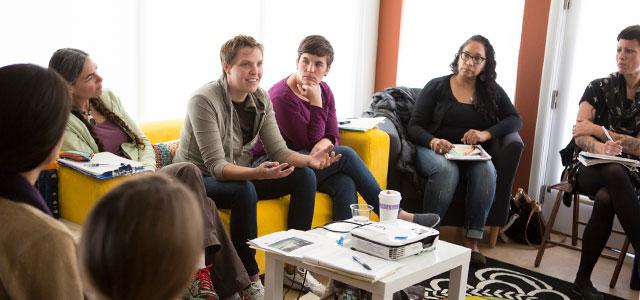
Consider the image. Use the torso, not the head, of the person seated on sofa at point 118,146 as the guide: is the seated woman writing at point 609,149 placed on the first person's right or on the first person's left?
on the first person's left

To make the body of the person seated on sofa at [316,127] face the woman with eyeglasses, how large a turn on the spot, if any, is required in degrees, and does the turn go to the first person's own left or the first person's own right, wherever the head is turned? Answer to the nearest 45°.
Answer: approximately 90° to the first person's own left

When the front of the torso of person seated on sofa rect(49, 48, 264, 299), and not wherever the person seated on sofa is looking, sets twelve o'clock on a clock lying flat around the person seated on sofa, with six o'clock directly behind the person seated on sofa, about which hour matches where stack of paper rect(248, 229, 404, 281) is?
The stack of paper is roughly at 12 o'clock from the person seated on sofa.

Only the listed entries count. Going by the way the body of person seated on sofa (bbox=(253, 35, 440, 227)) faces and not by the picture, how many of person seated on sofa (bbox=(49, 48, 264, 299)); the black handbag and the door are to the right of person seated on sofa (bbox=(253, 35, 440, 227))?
1

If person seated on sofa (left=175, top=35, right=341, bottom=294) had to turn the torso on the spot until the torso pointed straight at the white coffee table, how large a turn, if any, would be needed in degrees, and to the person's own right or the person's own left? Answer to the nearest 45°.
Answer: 0° — they already face it

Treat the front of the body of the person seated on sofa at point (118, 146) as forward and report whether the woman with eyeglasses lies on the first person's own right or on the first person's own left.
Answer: on the first person's own left

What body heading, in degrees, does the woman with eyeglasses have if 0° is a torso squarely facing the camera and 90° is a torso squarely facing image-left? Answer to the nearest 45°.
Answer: approximately 0°

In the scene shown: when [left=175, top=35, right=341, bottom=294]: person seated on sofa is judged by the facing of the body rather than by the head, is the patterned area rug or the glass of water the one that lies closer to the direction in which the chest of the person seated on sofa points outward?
the glass of water

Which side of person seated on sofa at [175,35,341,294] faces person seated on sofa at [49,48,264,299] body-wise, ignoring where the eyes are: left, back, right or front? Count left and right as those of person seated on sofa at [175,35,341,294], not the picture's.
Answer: right

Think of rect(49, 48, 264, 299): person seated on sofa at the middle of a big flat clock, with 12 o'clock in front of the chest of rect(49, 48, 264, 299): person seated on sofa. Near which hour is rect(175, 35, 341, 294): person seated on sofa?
rect(175, 35, 341, 294): person seated on sofa is roughly at 10 o'clock from rect(49, 48, 264, 299): person seated on sofa.

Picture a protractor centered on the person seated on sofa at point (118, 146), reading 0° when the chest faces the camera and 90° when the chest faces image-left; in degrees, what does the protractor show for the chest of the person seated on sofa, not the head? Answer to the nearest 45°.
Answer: approximately 315°
